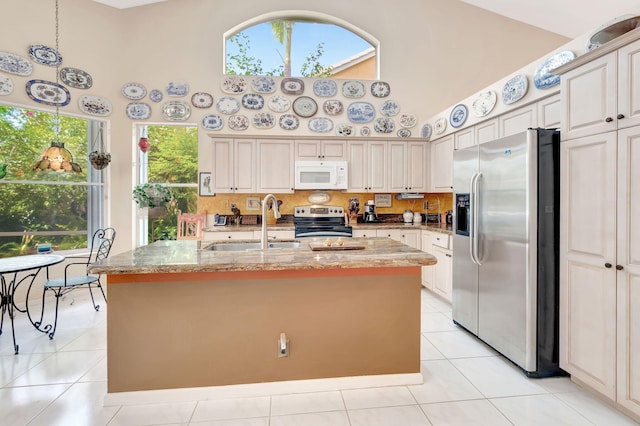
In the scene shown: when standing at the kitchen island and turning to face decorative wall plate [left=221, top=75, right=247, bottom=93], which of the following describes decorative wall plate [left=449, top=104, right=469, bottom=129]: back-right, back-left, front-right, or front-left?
front-right

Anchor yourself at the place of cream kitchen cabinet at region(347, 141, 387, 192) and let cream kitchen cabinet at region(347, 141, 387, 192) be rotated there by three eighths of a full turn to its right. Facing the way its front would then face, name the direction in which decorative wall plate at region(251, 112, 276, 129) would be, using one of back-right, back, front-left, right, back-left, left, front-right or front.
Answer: front-left

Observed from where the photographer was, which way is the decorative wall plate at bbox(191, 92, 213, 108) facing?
facing the viewer

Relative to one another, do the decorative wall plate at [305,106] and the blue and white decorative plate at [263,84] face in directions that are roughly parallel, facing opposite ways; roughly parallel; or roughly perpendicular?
roughly parallel

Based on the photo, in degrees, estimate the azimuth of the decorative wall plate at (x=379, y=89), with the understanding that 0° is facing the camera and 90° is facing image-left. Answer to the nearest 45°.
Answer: approximately 0°

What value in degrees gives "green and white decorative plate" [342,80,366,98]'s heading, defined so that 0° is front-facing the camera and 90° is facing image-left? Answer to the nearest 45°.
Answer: approximately 0°

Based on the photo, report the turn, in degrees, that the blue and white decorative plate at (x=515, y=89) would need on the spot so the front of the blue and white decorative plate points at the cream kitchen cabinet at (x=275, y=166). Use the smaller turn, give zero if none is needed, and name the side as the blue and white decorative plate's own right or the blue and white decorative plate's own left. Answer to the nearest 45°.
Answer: approximately 45° to the blue and white decorative plate's own right

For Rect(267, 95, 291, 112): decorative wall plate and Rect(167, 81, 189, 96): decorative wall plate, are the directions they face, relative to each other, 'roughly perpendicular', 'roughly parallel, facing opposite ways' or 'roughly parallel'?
roughly parallel

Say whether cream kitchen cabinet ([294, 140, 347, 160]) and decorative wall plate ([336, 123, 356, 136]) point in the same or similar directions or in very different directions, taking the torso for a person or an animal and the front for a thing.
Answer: same or similar directions

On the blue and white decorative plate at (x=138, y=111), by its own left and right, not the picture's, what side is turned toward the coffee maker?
left

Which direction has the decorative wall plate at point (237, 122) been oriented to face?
toward the camera

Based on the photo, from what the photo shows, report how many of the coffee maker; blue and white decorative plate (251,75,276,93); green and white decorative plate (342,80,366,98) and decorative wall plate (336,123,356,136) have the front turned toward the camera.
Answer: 4
